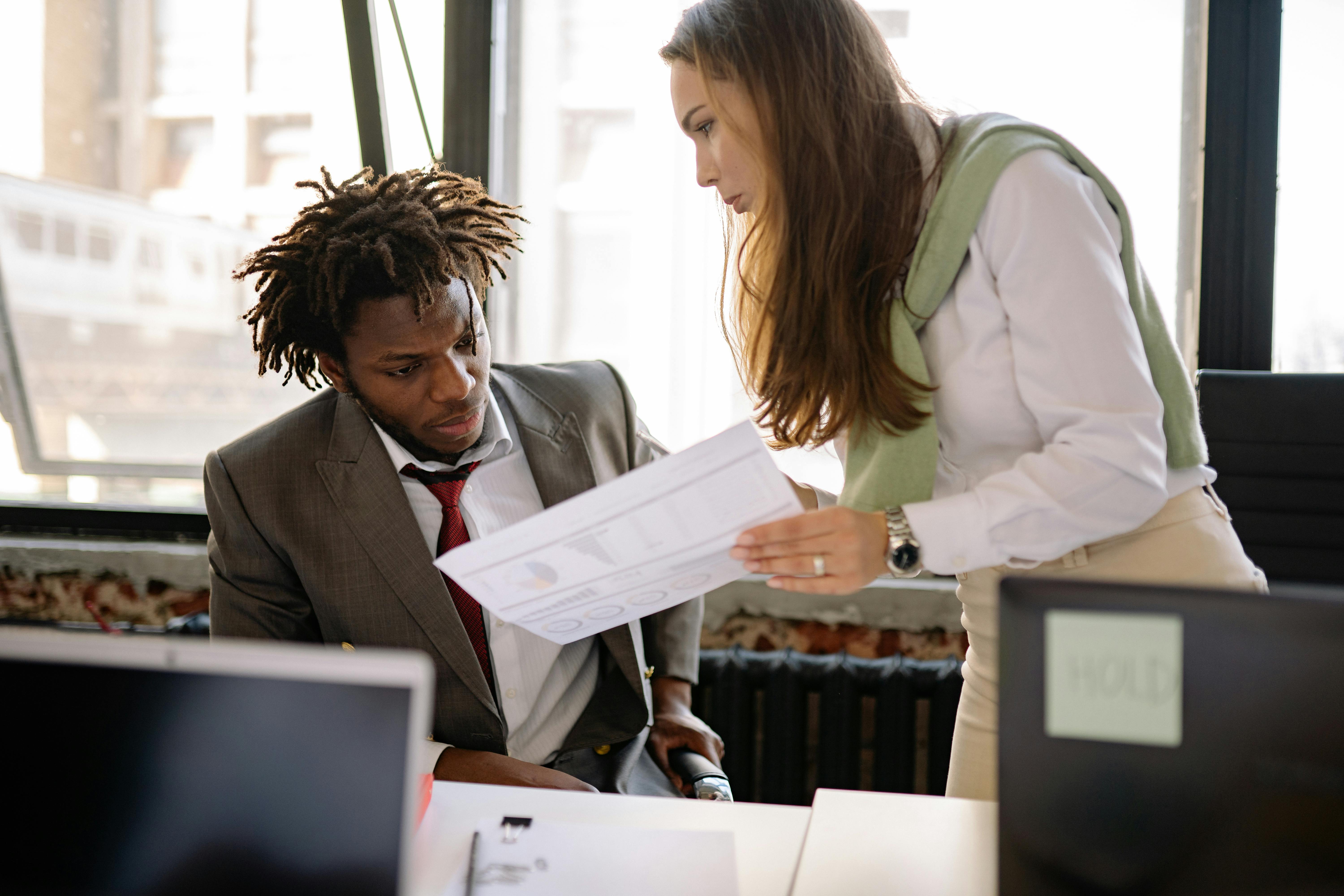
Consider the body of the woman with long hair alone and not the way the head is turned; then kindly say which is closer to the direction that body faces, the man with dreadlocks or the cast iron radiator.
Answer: the man with dreadlocks

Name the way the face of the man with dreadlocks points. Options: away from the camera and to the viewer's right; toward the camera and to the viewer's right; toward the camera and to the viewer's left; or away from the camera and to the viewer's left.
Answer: toward the camera and to the viewer's right

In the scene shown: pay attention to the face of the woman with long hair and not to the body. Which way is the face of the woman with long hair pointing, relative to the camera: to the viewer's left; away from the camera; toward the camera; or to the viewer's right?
to the viewer's left

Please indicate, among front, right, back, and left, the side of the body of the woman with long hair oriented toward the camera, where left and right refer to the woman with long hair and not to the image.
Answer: left

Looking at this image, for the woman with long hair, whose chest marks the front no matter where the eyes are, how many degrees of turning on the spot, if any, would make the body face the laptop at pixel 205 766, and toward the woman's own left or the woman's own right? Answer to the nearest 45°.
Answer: approximately 45° to the woman's own left

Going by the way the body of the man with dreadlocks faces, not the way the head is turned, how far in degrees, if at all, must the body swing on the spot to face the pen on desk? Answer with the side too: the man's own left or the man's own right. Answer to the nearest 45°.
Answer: approximately 45° to the man's own right

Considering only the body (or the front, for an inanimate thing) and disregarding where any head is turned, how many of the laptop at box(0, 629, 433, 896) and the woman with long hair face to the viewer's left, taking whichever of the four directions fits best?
1

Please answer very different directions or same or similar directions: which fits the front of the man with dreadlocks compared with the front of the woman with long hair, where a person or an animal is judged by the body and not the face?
very different directions
